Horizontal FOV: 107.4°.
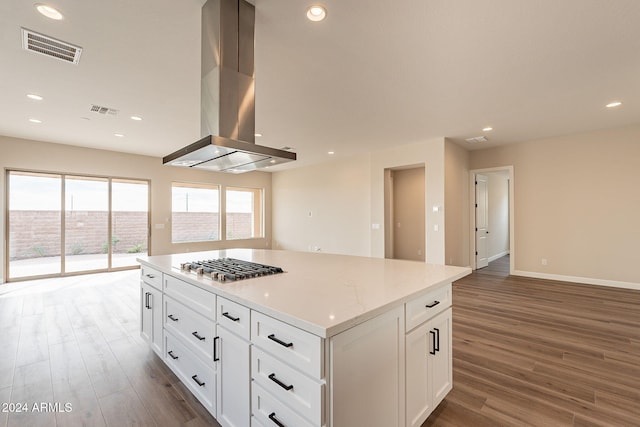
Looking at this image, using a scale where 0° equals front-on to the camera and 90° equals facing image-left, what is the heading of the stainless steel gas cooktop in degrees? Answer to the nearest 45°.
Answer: approximately 45°

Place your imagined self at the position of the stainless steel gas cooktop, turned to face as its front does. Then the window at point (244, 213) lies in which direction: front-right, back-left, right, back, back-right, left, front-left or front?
back-right

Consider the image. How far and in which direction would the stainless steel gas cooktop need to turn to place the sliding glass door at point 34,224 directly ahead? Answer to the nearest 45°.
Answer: approximately 90° to its right

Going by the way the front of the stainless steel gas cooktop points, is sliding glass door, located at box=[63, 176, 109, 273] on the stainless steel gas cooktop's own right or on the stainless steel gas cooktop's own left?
on the stainless steel gas cooktop's own right

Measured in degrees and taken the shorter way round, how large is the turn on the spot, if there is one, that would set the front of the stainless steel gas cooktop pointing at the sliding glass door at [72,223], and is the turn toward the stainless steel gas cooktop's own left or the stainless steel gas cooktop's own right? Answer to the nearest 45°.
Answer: approximately 90° to the stainless steel gas cooktop's own right

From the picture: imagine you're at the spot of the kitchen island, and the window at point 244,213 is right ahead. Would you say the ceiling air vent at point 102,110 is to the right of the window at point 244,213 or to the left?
left
